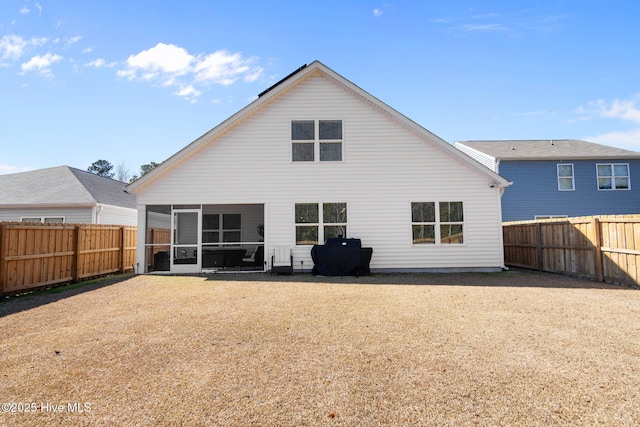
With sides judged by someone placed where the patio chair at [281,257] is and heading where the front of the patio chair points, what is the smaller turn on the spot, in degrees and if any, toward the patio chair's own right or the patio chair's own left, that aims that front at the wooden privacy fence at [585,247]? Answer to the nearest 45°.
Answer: approximately 90° to the patio chair's own left

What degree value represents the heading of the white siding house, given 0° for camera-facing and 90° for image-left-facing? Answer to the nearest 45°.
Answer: approximately 180°

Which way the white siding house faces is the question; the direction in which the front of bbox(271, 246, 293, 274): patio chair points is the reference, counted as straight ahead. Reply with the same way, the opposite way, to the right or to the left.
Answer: the opposite way

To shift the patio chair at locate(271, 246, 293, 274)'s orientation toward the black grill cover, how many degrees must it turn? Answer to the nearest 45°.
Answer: approximately 90° to its left

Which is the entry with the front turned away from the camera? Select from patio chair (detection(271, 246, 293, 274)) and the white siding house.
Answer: the white siding house

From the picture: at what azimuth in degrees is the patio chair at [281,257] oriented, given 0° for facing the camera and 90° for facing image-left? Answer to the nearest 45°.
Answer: approximately 0°

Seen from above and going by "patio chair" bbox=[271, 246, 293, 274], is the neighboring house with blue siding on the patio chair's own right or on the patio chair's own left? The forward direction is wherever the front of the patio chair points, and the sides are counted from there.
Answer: on the patio chair's own left
